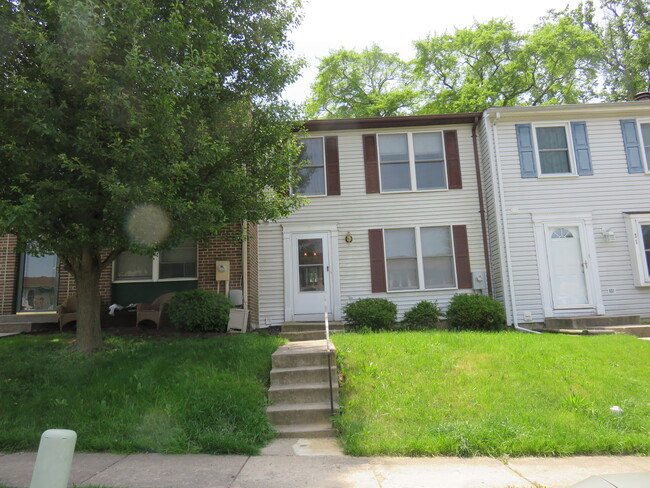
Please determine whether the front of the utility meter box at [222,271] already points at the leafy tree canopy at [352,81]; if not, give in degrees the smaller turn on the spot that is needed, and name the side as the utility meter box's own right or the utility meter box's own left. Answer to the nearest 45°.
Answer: approximately 135° to the utility meter box's own left

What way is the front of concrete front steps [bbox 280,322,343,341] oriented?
toward the camera

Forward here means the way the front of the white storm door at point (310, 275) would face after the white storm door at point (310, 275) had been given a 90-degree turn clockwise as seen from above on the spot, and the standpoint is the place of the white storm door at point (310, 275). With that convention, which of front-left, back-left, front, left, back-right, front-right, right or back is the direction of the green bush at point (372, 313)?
back-left

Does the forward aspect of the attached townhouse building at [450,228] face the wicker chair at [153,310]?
no

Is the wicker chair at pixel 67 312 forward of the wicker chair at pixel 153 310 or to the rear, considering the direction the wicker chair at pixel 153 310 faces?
forward

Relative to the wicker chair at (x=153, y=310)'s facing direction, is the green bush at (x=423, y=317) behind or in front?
behind

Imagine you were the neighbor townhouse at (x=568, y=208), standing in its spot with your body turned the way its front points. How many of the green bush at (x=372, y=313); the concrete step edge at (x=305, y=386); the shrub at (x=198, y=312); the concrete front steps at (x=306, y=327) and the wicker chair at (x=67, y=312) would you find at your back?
0

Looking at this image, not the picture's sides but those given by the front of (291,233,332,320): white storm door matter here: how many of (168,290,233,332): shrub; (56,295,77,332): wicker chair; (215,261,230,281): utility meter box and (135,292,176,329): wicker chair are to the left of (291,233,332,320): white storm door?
0

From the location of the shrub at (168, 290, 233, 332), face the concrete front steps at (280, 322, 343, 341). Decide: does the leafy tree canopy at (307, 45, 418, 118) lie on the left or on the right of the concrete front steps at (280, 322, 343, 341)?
left

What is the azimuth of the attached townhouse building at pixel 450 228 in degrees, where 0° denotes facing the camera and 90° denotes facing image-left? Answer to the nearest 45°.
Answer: approximately 0°

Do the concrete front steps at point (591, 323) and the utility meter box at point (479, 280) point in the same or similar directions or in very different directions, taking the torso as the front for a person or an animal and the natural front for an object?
same or similar directions

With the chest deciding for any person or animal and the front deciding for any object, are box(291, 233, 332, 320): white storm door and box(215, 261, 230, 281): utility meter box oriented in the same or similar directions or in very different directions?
same or similar directions

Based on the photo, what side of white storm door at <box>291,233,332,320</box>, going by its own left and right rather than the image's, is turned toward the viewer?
front

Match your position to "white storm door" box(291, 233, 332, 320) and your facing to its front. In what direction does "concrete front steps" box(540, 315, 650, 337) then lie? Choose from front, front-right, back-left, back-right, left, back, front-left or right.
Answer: left

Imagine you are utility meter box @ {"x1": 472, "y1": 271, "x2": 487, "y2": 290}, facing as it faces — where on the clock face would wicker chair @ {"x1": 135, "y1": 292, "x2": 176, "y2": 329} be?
The wicker chair is roughly at 2 o'clock from the utility meter box.
